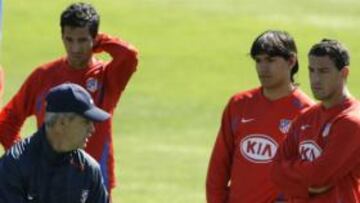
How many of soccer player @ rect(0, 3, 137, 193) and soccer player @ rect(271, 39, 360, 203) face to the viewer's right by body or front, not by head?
0

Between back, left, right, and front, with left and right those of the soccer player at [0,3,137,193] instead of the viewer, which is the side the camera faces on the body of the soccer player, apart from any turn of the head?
front

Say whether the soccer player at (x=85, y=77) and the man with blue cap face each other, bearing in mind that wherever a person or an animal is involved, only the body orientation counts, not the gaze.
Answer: no

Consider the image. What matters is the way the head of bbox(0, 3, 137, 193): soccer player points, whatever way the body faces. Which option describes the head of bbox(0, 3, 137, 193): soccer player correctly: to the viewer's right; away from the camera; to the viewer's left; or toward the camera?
toward the camera

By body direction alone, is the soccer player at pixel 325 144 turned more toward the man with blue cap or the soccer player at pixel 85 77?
the man with blue cap

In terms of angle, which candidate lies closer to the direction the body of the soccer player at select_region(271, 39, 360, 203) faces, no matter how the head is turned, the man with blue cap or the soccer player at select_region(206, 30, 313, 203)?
the man with blue cap

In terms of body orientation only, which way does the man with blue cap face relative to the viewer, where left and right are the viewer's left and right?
facing the viewer and to the right of the viewer

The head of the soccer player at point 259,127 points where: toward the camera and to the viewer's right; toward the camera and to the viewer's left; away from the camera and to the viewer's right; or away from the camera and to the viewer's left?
toward the camera and to the viewer's left

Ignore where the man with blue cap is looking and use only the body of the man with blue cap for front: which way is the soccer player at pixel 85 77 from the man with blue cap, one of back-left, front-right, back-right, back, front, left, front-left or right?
back-left

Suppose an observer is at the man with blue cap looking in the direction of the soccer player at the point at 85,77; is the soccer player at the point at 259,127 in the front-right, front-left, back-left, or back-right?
front-right

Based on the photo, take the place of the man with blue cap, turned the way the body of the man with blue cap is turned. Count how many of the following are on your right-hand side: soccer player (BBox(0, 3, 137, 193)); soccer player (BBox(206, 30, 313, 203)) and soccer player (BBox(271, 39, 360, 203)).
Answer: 0

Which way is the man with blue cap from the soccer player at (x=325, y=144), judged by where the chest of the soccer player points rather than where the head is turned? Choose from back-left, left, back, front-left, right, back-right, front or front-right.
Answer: front

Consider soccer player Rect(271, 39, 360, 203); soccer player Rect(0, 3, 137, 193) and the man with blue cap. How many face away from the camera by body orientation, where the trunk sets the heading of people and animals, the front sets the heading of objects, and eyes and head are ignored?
0

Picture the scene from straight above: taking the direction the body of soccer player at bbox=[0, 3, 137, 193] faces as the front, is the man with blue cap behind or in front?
in front

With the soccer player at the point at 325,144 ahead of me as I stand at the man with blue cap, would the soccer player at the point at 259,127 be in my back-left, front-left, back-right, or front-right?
front-left

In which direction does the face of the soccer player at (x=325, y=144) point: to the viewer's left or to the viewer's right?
to the viewer's left
